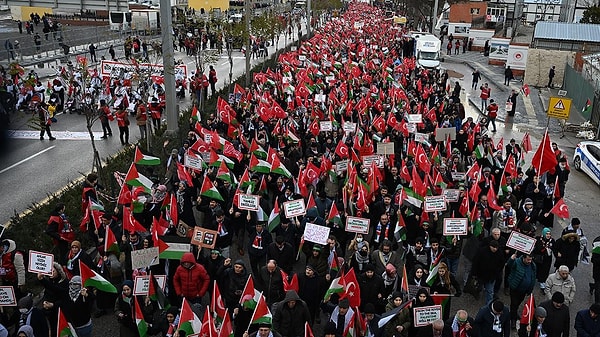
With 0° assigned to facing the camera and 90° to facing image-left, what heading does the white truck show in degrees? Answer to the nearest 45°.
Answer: approximately 0°

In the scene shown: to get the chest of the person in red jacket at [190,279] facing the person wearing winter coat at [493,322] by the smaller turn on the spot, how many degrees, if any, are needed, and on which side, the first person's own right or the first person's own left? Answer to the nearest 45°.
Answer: approximately 45° to the first person's own left

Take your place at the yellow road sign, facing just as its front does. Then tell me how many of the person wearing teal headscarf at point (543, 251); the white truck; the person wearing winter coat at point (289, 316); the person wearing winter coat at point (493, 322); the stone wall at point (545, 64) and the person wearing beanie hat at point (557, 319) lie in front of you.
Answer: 4

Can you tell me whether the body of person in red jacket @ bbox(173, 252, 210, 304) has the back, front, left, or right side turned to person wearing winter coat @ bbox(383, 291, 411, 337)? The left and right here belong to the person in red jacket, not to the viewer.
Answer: left

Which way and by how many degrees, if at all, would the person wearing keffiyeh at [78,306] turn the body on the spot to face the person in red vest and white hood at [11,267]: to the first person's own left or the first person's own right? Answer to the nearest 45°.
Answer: approximately 135° to the first person's own right

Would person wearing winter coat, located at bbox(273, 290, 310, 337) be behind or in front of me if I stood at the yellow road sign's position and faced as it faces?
in front

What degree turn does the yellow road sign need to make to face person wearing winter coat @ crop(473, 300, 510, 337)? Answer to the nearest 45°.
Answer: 0° — it already faces them

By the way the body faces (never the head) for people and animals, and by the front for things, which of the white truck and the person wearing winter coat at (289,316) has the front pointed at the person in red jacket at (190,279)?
the white truck

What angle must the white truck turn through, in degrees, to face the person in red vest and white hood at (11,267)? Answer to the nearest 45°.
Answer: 0° — it already faces them
